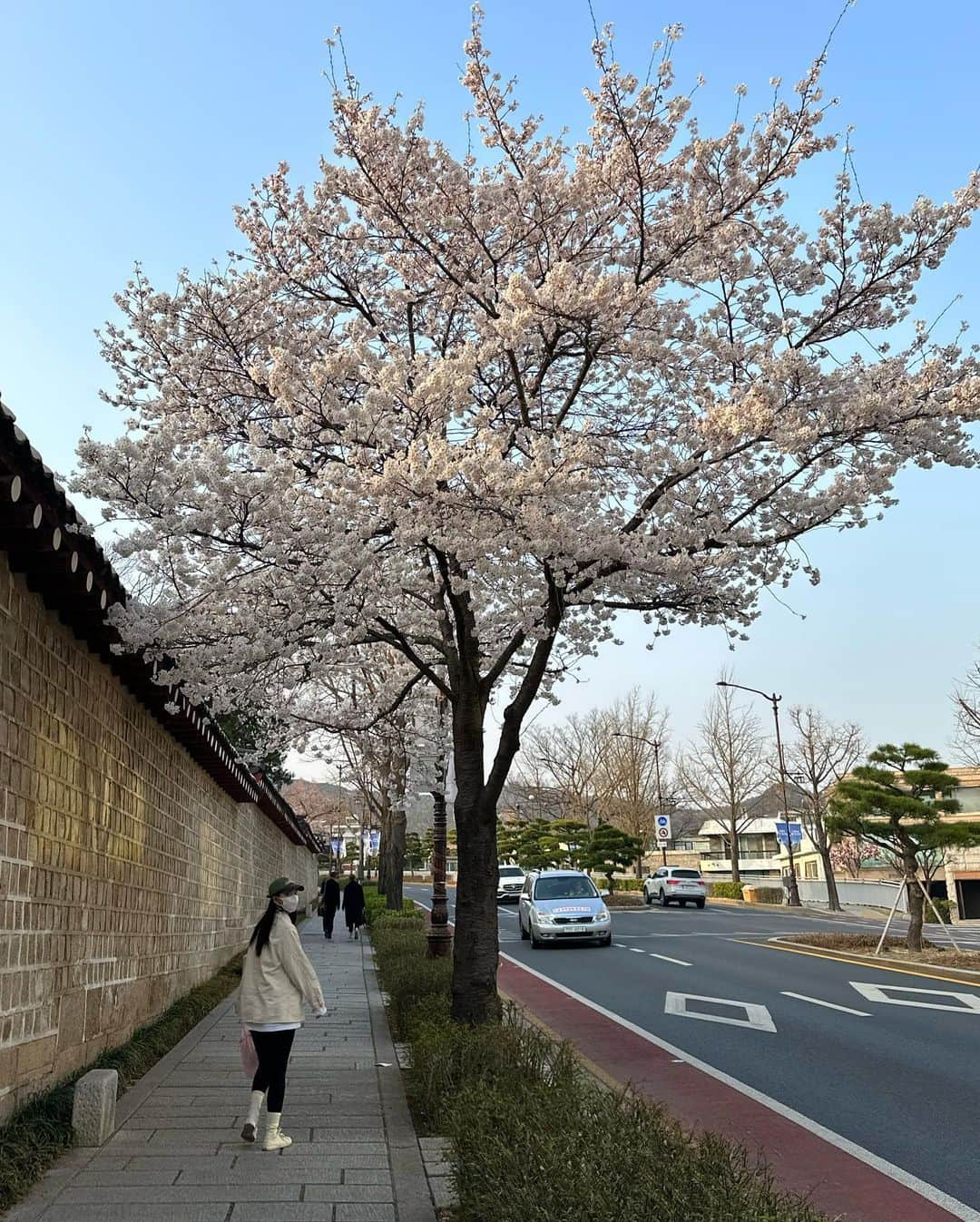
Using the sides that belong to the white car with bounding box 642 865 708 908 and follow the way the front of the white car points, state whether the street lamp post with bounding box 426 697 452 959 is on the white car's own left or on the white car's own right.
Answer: on the white car's own left

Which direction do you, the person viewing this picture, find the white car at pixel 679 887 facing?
facing away from the viewer and to the left of the viewer

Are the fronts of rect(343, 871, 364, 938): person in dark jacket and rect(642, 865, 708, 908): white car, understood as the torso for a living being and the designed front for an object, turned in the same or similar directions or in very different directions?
same or similar directions

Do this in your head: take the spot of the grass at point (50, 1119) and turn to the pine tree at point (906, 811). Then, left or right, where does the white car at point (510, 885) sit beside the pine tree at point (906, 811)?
left

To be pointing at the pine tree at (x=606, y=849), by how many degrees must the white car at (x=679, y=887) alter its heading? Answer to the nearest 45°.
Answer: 0° — it already faces it

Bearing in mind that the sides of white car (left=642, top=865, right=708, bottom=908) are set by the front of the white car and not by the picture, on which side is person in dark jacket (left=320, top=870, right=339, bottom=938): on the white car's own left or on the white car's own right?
on the white car's own left

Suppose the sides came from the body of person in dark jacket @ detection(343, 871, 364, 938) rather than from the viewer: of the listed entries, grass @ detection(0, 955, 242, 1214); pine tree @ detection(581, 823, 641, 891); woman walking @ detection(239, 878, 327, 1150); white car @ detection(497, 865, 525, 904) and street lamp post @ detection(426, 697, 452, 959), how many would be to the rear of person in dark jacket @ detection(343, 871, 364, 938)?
3

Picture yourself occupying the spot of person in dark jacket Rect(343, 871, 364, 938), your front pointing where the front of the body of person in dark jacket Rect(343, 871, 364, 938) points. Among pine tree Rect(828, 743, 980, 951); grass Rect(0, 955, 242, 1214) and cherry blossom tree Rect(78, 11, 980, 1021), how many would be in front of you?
0

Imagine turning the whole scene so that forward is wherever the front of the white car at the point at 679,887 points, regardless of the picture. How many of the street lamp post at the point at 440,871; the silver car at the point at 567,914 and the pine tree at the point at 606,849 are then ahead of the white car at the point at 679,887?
1

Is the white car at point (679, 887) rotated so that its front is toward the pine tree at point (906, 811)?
no

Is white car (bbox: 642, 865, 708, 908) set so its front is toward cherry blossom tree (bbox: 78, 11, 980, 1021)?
no

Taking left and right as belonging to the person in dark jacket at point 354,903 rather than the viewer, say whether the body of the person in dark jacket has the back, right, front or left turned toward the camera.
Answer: back

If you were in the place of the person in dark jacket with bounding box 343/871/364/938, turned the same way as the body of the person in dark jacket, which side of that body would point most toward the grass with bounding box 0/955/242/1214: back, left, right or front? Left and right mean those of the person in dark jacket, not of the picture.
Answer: back

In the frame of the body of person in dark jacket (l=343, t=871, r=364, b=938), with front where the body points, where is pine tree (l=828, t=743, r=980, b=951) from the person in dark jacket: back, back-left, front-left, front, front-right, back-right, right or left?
back-right

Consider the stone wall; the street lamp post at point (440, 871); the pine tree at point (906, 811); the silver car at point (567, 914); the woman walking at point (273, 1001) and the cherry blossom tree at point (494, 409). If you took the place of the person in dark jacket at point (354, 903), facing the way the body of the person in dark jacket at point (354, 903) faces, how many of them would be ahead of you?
0

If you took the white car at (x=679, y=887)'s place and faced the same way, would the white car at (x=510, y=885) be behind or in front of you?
in front

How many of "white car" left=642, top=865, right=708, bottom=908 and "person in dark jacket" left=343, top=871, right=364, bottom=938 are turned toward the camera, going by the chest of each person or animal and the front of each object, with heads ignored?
0
